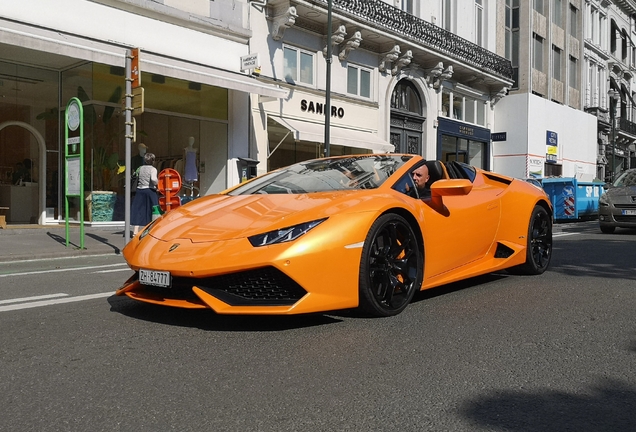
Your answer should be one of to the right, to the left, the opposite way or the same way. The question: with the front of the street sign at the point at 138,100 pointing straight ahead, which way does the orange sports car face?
the opposite way

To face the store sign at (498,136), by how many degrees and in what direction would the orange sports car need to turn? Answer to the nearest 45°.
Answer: approximately 135° to its right

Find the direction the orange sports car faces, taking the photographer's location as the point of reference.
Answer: facing the viewer and to the left of the viewer

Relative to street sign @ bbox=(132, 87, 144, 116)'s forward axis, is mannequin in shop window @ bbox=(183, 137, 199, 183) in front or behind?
in front

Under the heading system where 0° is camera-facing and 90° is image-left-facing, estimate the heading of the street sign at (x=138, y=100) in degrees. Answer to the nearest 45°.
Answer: approximately 225°

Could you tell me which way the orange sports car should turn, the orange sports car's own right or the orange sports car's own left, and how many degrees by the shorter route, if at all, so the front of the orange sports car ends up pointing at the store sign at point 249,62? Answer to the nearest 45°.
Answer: approximately 135° to the orange sports car's own right

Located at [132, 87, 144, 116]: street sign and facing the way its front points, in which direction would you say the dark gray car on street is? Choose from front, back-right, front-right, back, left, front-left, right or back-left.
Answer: front-right
